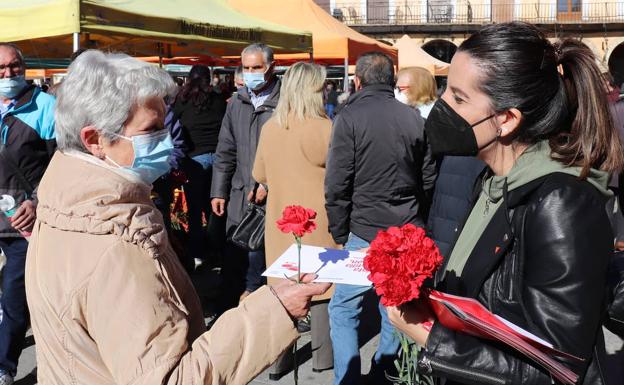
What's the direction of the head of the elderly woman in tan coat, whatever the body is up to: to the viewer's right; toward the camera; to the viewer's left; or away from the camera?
to the viewer's right

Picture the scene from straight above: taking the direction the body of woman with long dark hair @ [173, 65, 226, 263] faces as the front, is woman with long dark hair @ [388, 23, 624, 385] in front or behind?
behind

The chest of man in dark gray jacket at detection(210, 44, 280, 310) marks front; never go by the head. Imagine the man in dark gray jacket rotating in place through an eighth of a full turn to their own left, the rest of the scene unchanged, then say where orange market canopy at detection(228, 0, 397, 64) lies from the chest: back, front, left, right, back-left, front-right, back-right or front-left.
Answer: back-left

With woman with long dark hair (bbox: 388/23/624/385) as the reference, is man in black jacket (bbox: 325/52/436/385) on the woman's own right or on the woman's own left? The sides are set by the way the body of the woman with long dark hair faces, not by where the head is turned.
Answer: on the woman's own right

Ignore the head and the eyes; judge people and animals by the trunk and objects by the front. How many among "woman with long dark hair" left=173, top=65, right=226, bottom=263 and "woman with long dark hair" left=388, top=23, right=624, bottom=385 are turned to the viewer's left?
1

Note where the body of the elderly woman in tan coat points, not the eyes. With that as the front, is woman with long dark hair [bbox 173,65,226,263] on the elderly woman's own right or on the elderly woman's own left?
on the elderly woman's own left

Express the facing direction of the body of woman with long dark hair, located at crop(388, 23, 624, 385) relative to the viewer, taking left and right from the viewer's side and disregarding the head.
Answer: facing to the left of the viewer

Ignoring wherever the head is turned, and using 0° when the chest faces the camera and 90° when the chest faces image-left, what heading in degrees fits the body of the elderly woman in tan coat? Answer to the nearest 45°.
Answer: approximately 270°

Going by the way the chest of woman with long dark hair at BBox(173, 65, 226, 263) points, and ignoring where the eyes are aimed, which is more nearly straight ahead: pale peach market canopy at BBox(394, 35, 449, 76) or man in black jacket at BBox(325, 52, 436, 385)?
the pale peach market canopy

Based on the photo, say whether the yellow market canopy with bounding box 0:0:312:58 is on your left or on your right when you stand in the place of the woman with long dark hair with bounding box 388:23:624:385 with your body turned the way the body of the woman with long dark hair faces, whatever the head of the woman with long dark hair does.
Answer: on your right

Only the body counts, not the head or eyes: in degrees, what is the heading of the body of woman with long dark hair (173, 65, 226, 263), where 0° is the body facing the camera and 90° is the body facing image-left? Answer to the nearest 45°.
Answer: approximately 180°
